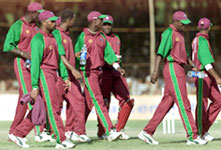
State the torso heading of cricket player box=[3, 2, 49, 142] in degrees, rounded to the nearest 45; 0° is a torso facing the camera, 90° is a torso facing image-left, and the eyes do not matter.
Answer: approximately 315°

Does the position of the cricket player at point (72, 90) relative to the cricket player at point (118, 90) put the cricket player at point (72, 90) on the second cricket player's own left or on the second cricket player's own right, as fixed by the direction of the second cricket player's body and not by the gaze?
on the second cricket player's own right

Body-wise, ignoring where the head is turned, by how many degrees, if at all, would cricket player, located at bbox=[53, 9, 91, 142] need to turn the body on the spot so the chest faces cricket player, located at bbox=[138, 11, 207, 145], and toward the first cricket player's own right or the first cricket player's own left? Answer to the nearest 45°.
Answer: approximately 45° to the first cricket player's own left

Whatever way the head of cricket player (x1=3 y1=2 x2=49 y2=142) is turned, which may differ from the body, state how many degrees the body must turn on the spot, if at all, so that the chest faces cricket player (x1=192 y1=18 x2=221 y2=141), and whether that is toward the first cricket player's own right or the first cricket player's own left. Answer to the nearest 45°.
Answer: approximately 45° to the first cricket player's own left

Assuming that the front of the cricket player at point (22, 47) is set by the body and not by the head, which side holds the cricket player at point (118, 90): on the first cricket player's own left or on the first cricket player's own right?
on the first cricket player's own left
